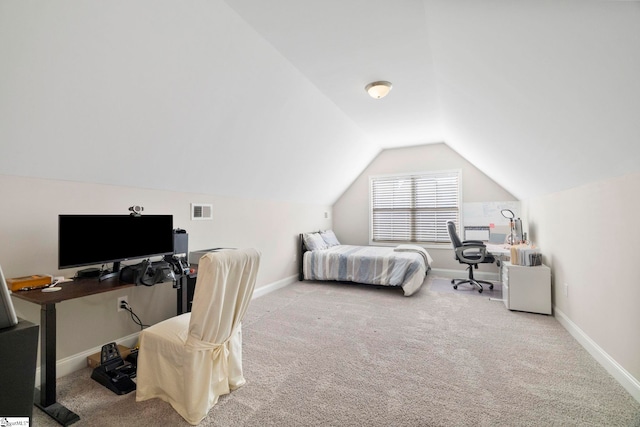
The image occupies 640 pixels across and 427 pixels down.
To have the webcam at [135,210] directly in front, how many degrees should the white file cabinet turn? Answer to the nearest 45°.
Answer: approximately 45° to its left

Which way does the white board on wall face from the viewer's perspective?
toward the camera

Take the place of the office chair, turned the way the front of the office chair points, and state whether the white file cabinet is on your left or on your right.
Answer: on your right

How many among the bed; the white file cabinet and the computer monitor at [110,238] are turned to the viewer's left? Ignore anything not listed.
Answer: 1

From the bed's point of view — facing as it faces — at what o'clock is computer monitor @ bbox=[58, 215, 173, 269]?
The computer monitor is roughly at 4 o'clock from the bed.

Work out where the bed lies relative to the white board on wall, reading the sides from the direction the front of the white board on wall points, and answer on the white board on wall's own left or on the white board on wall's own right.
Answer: on the white board on wall's own right

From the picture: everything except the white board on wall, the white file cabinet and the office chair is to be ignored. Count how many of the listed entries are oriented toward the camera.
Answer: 1

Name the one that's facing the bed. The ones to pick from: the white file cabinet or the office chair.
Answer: the white file cabinet

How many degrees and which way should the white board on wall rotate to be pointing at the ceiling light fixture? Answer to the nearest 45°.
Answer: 0° — it already faces it

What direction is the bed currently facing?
to the viewer's right

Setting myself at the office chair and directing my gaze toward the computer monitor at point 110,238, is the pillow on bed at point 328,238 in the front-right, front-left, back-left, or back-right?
front-right

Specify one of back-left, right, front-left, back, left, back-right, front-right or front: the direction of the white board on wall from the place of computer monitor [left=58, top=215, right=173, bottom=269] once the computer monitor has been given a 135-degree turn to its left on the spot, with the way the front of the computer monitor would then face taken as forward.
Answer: right

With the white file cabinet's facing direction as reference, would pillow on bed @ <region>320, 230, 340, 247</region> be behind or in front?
in front
